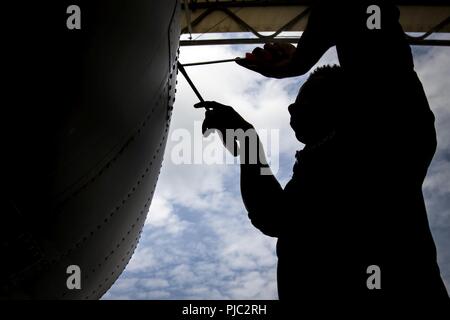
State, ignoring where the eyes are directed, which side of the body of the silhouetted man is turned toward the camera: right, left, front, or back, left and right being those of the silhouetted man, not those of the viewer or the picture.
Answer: left
